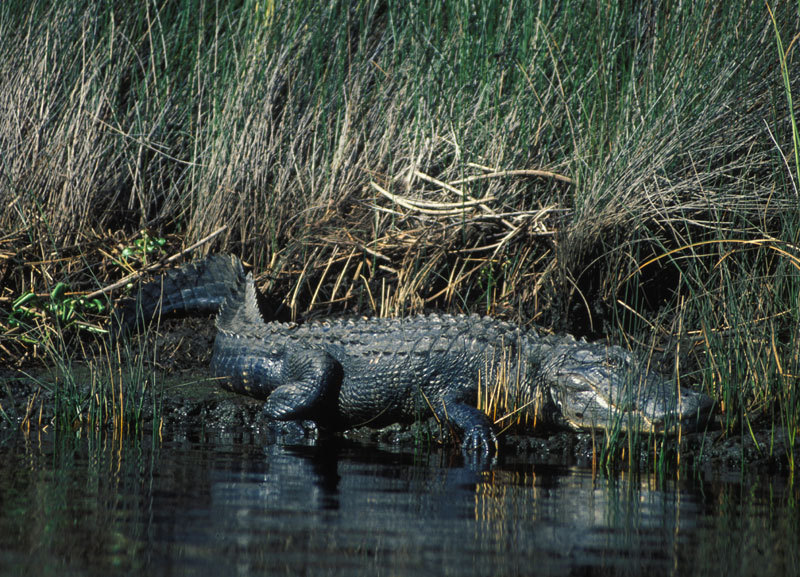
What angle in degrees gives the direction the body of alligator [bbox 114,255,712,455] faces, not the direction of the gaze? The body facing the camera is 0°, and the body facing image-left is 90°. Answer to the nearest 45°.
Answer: approximately 270°
